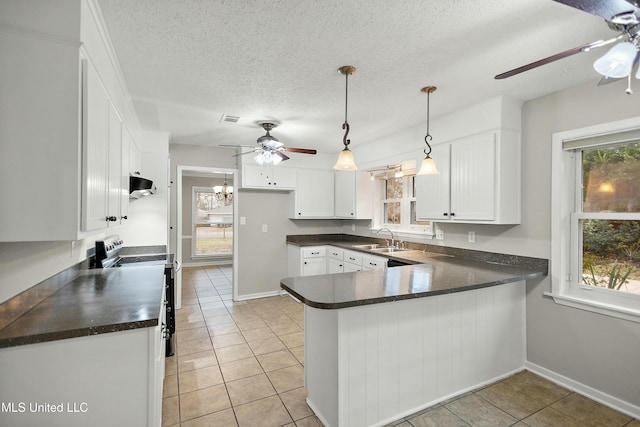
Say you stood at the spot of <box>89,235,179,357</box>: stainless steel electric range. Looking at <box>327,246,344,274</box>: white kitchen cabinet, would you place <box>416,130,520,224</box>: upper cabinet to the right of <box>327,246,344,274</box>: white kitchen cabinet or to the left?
right

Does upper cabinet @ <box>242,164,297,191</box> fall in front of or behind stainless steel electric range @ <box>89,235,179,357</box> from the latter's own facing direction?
in front

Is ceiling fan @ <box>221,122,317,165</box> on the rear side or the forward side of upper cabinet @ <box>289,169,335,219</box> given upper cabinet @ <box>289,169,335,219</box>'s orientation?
on the forward side

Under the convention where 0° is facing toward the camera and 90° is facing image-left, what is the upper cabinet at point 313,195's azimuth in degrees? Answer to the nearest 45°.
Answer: approximately 0°

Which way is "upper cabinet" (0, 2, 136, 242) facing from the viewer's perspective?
to the viewer's right

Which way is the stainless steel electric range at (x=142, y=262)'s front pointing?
to the viewer's right

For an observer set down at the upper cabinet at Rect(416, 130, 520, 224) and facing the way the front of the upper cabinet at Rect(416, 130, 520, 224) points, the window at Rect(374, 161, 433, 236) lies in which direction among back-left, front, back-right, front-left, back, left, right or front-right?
right

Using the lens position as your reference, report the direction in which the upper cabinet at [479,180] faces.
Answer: facing the viewer and to the left of the viewer

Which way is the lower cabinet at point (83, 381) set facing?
to the viewer's right

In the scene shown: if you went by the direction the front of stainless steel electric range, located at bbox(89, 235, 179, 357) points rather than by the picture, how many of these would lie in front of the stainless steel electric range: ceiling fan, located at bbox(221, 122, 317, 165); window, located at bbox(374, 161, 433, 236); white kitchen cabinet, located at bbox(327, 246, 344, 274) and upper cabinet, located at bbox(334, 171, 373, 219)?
4

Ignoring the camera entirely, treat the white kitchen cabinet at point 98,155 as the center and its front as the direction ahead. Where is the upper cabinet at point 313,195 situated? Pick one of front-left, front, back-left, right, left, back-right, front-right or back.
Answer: front-left

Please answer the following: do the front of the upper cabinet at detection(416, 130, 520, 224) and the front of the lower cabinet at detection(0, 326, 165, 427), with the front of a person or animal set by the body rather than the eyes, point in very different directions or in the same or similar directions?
very different directions

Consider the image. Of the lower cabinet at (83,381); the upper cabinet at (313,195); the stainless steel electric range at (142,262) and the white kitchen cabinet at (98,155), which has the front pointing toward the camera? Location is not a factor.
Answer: the upper cabinet

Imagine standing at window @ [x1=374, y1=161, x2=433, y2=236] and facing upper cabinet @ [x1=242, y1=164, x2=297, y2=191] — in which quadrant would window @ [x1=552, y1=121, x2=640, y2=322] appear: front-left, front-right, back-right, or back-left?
back-left

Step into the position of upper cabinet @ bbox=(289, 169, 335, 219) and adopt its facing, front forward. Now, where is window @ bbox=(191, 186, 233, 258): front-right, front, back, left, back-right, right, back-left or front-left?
back-right
